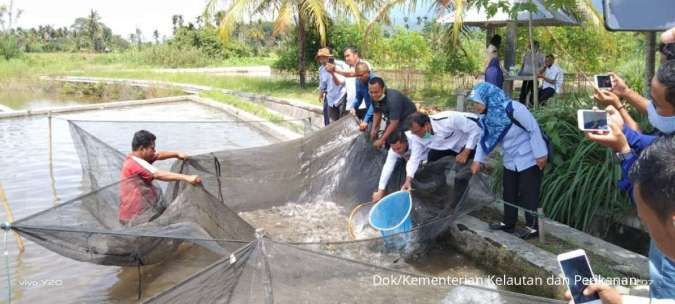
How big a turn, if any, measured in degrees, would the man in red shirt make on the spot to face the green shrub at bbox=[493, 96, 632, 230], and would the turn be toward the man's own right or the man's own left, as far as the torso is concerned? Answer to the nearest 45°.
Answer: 0° — they already face it

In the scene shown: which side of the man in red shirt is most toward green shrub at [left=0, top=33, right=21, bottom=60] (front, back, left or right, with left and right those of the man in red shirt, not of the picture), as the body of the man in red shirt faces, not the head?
left

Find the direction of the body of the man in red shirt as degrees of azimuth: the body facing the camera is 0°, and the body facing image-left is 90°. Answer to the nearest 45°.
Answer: approximately 270°

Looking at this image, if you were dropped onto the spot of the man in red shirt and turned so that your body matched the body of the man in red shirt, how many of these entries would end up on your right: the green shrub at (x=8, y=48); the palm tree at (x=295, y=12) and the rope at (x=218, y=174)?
0

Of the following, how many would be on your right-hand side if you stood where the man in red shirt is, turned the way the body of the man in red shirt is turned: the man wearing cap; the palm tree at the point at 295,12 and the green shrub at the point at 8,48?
0

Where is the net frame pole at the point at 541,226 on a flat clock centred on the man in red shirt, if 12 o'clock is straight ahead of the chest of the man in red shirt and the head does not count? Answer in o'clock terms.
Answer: The net frame pole is roughly at 1 o'clock from the man in red shirt.

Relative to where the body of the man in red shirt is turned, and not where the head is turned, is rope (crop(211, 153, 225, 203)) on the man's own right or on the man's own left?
on the man's own left

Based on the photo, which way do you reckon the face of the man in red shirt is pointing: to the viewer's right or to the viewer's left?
to the viewer's right

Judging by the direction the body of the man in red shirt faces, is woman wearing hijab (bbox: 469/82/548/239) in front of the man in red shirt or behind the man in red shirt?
in front

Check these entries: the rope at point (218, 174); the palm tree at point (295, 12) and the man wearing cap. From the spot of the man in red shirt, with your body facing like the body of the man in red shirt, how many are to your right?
0
